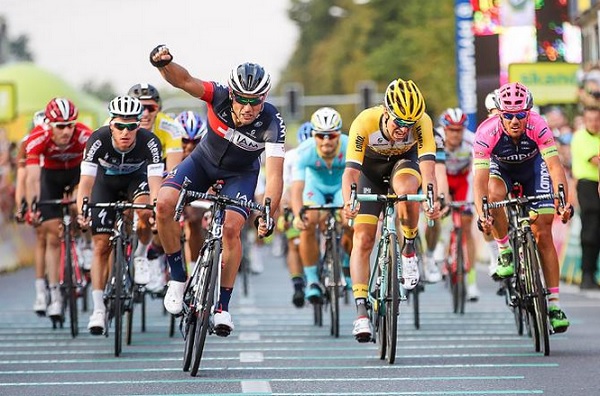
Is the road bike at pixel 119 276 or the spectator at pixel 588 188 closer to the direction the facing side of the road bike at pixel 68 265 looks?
the road bike

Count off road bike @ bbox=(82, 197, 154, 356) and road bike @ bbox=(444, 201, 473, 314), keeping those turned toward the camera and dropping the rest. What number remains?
2

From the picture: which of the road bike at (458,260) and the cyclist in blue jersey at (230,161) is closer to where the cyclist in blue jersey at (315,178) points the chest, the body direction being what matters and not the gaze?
the cyclist in blue jersey

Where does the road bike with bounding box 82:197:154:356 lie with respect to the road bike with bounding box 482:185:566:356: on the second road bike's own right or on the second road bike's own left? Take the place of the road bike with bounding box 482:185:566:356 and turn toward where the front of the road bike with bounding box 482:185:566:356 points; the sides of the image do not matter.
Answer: on the second road bike's own right
